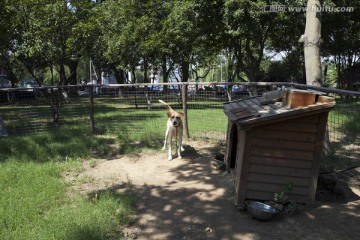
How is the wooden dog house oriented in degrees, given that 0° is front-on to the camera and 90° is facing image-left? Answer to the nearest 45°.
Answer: approximately 90°

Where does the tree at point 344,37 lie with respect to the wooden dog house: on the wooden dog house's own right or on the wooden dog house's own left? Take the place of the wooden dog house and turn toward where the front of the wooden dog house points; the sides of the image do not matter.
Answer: on the wooden dog house's own right

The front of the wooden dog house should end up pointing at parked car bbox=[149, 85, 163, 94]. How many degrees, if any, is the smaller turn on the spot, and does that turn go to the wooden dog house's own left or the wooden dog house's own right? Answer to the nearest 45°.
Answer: approximately 45° to the wooden dog house's own right

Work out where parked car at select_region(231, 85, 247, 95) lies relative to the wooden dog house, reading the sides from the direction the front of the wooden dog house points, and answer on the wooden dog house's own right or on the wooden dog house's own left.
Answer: on the wooden dog house's own right

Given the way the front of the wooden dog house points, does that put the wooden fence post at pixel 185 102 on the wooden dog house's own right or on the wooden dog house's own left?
on the wooden dog house's own right
